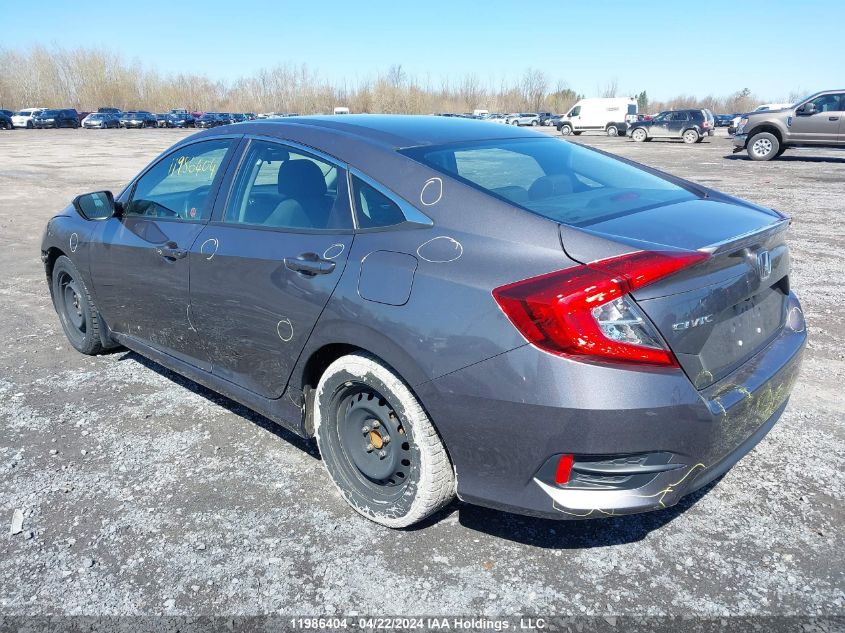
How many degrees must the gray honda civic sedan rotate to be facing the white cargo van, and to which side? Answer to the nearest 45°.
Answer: approximately 45° to its right

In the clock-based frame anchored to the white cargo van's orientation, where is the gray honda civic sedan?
The gray honda civic sedan is roughly at 9 o'clock from the white cargo van.

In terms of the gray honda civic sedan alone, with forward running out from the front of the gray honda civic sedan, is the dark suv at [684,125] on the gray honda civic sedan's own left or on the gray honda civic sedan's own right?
on the gray honda civic sedan's own right

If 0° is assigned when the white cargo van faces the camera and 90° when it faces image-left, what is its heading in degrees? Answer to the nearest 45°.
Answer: approximately 90°

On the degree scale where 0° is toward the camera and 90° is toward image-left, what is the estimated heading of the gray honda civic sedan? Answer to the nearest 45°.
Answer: approximately 135°

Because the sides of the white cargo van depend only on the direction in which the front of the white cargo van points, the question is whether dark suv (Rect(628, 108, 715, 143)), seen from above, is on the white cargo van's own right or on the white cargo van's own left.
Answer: on the white cargo van's own left
